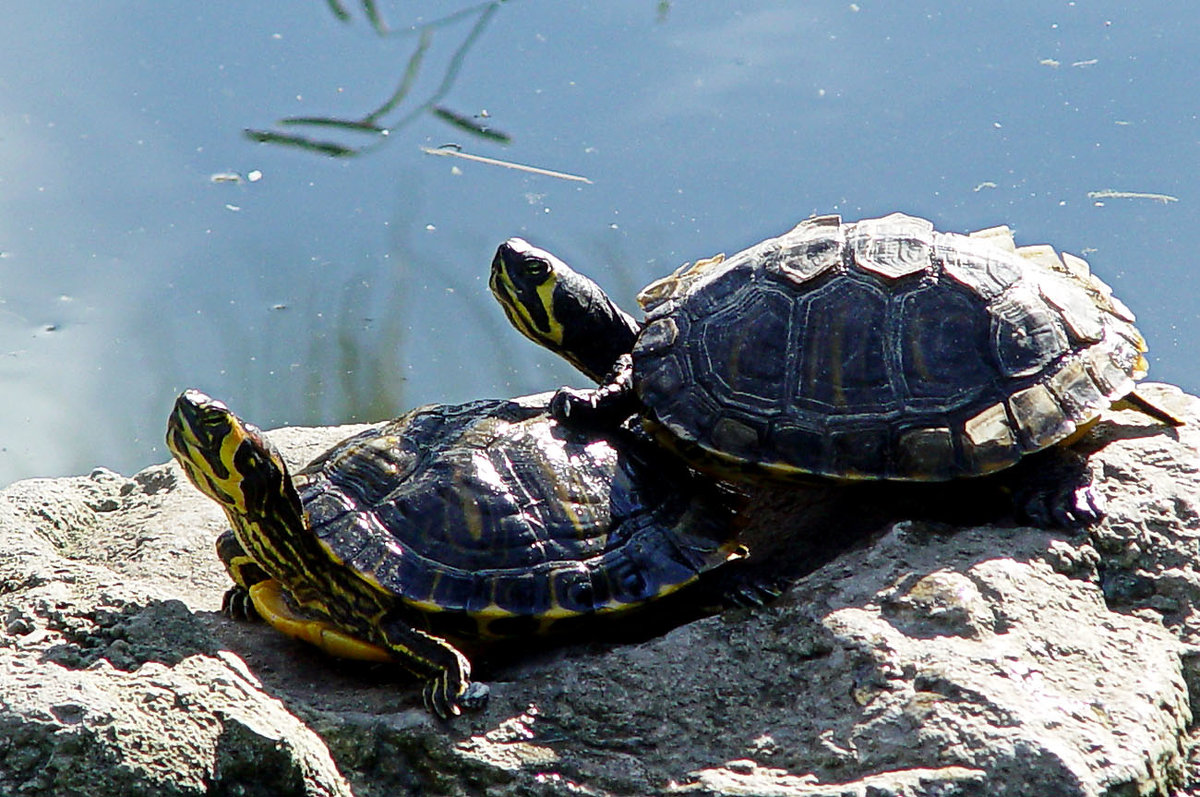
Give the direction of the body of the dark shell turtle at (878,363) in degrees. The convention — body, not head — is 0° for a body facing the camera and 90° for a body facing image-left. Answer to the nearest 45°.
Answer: approximately 90°

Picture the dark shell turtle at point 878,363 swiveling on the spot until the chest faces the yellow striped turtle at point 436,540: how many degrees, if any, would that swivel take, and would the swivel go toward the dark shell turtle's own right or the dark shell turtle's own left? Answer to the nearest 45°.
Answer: approximately 45° to the dark shell turtle's own left

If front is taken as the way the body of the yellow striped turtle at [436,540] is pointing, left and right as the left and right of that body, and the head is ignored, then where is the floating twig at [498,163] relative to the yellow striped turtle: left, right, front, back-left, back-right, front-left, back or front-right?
back-right

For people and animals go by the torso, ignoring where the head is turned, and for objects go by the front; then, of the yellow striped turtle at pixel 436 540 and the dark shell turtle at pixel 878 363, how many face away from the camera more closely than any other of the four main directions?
0

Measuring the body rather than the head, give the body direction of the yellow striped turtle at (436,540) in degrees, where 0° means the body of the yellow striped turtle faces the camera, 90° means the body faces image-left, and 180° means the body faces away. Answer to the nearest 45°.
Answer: approximately 45°

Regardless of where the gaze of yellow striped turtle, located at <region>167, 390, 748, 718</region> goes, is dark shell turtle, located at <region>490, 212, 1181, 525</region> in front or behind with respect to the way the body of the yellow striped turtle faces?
behind

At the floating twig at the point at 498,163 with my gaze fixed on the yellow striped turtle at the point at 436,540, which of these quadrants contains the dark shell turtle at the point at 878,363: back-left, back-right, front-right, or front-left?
front-left
